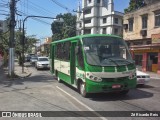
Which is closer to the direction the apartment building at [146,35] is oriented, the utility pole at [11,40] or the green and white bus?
the utility pole

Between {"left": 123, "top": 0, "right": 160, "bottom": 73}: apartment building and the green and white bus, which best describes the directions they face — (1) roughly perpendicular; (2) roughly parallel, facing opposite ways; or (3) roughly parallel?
roughly perpendicular

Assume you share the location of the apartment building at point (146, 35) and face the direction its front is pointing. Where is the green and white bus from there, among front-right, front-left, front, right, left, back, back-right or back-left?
front-left

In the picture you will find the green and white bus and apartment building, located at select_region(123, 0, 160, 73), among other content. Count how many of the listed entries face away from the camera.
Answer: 0

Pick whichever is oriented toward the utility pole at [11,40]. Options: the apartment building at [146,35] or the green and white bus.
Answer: the apartment building

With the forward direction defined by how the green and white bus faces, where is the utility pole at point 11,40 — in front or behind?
behind

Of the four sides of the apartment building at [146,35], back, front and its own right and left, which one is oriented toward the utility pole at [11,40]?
front

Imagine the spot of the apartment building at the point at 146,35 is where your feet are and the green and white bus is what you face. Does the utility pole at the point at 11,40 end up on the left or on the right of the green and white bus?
right

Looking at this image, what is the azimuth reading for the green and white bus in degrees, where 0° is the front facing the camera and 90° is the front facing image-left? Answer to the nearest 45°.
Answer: approximately 315°

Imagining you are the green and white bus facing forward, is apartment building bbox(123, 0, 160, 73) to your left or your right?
on your left
